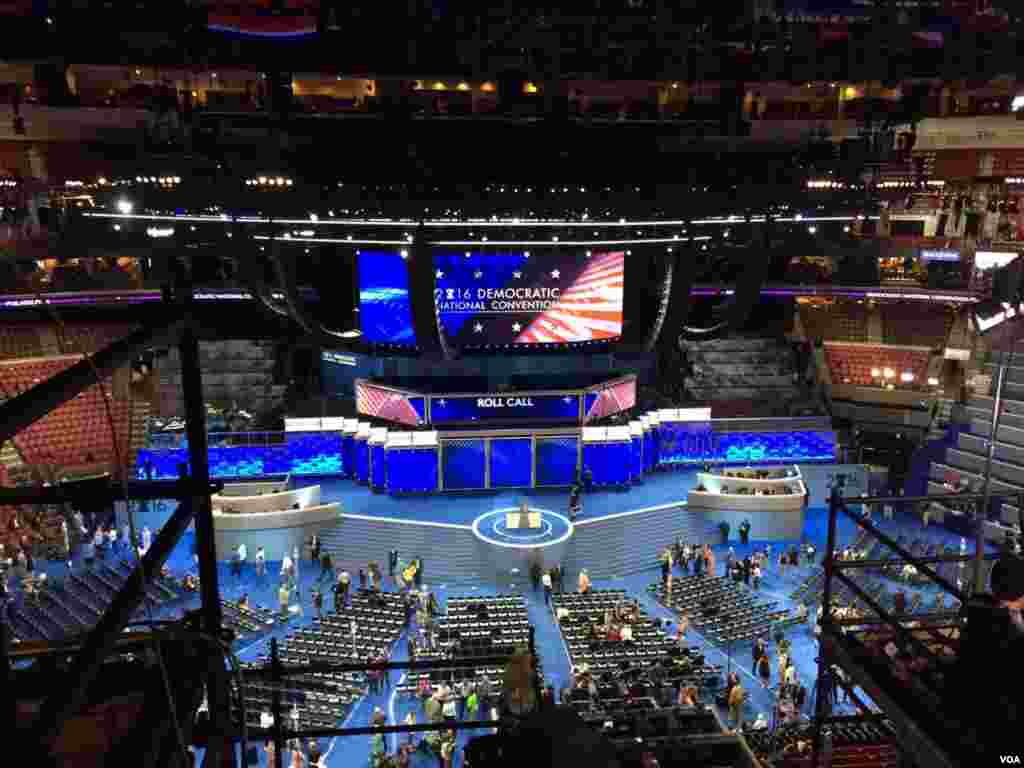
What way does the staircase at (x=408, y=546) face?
toward the camera

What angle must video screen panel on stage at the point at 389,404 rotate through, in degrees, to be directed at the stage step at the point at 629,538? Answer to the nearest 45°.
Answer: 0° — it already faces it

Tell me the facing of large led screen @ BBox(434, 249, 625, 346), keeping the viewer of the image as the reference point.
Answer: facing the viewer

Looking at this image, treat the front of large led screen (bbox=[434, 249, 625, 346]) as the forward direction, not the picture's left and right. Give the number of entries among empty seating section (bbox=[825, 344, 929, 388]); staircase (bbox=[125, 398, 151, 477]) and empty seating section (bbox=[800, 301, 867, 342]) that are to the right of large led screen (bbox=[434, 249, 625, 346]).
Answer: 1

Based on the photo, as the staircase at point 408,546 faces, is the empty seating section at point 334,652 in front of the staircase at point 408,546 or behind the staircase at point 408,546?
in front

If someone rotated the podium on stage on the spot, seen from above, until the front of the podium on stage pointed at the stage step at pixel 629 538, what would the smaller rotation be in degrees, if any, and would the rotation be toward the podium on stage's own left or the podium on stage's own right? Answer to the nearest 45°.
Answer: approximately 90° to the podium on stage's own left

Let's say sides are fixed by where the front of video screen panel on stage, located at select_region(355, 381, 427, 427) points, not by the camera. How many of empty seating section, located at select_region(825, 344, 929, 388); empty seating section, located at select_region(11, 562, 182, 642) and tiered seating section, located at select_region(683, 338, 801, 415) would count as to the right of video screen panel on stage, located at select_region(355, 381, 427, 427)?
1

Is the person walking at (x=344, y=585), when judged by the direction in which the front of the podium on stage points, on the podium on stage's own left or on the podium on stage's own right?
on the podium on stage's own right

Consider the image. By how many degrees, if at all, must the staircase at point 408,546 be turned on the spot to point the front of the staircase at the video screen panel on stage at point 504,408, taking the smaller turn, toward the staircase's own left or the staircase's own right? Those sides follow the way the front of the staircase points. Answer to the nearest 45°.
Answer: approximately 135° to the staircase's own left

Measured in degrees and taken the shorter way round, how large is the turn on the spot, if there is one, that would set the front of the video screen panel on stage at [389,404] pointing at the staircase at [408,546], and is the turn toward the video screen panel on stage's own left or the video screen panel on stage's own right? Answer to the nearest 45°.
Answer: approximately 45° to the video screen panel on stage's own right

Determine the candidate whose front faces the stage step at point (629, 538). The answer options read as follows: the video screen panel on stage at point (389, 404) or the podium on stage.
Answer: the video screen panel on stage

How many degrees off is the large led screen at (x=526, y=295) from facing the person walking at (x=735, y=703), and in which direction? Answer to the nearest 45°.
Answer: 0° — it already faces them
